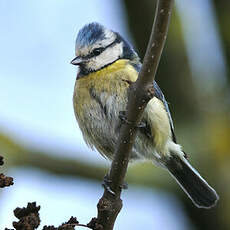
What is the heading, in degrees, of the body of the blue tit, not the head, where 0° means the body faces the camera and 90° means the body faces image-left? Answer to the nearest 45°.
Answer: approximately 45°
